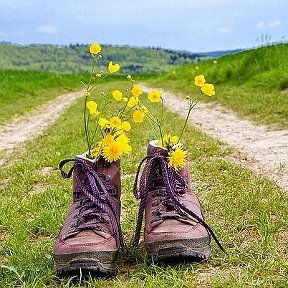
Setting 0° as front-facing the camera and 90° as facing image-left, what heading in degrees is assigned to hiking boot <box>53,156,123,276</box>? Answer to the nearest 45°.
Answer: approximately 0°

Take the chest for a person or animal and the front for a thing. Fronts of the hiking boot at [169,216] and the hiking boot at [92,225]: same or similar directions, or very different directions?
same or similar directions

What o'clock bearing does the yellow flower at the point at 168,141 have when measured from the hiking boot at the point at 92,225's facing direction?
The yellow flower is roughly at 8 o'clock from the hiking boot.

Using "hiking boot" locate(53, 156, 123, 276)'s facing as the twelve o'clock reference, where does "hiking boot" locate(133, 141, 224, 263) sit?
"hiking boot" locate(133, 141, 224, 263) is roughly at 9 o'clock from "hiking boot" locate(53, 156, 123, 276).

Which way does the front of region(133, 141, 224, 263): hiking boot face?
toward the camera

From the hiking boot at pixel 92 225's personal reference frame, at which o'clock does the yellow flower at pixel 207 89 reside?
The yellow flower is roughly at 8 o'clock from the hiking boot.

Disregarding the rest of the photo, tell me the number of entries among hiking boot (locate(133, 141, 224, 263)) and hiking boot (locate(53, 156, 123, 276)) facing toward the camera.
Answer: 2
